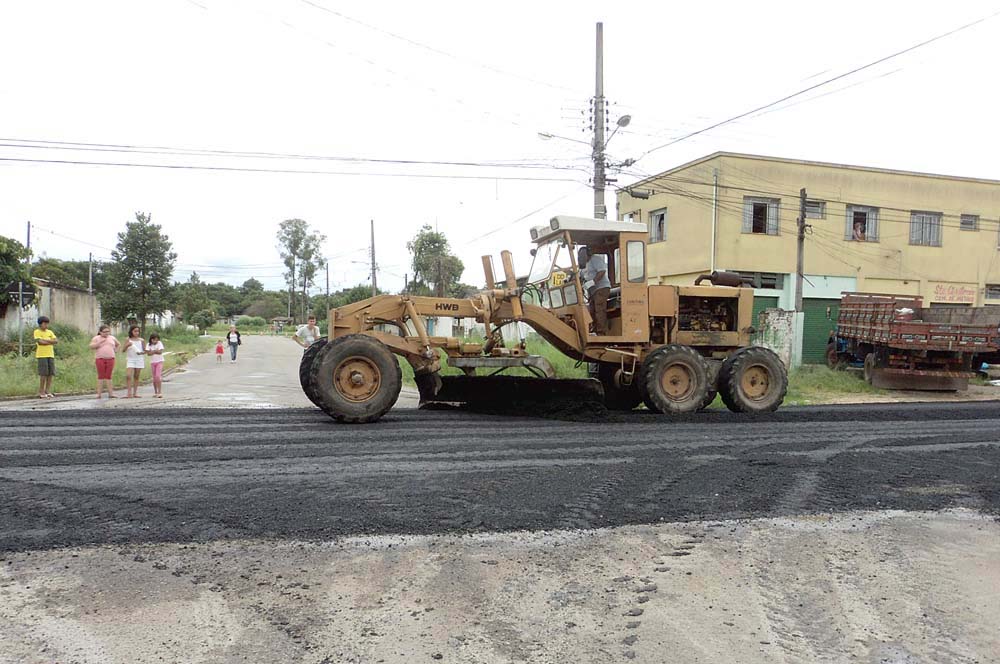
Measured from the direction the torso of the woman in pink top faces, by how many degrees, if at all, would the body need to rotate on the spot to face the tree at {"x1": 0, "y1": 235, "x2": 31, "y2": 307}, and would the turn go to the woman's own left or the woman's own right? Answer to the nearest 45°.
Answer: approximately 180°

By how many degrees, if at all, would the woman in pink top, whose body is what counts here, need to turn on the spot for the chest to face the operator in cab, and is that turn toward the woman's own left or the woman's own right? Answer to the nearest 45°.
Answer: approximately 45° to the woman's own left

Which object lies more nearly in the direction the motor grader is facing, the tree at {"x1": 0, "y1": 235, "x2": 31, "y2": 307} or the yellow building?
the tree

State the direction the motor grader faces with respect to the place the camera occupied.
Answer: facing to the left of the viewer

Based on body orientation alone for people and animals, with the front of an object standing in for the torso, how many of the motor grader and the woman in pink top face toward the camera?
1

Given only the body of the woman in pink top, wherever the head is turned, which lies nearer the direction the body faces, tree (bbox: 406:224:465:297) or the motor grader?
the motor grader

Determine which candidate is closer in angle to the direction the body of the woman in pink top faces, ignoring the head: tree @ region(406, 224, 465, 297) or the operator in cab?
the operator in cab

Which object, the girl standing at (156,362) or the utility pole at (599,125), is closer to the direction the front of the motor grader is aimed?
the girl standing

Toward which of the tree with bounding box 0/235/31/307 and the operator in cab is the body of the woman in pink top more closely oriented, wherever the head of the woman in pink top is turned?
the operator in cab

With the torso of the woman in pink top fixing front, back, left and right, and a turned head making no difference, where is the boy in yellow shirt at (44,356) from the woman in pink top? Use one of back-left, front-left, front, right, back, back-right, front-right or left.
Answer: back-right

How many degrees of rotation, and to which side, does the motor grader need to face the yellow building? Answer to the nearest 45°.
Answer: approximately 135° to its right

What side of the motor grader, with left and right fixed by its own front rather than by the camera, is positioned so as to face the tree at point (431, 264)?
right
